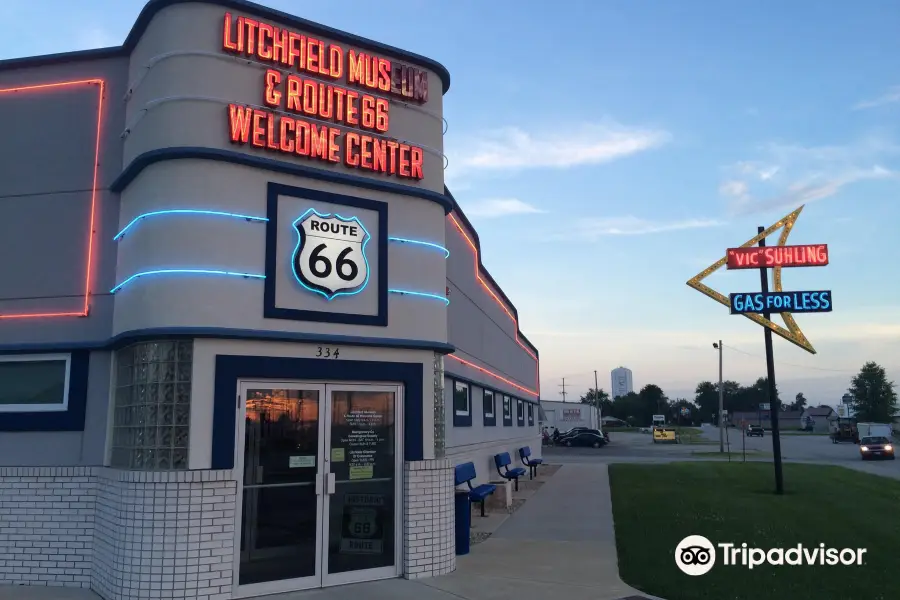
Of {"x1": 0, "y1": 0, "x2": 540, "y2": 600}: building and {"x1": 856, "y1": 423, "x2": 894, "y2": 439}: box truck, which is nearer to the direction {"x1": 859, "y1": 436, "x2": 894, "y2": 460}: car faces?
the building

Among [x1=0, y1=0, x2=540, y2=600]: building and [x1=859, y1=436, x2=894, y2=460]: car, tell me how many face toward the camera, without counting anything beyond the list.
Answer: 2

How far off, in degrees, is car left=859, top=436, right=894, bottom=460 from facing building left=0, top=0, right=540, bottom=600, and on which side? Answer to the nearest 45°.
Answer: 0° — it already faces it

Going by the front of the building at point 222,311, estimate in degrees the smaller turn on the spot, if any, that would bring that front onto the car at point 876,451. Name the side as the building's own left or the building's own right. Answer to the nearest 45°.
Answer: approximately 135° to the building's own left

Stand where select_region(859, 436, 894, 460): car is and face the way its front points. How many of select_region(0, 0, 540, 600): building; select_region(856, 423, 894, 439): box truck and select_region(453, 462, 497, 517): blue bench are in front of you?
2

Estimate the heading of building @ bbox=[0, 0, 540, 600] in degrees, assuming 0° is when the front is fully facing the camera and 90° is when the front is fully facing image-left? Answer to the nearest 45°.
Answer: approximately 0°

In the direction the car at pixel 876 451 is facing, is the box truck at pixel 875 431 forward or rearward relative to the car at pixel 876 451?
rearward
